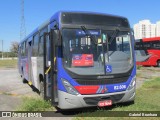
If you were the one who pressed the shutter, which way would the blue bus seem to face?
facing the viewer and to the right of the viewer

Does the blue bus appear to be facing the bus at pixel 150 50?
no

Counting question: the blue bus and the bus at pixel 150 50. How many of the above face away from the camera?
0

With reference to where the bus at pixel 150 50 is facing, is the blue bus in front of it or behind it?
in front
